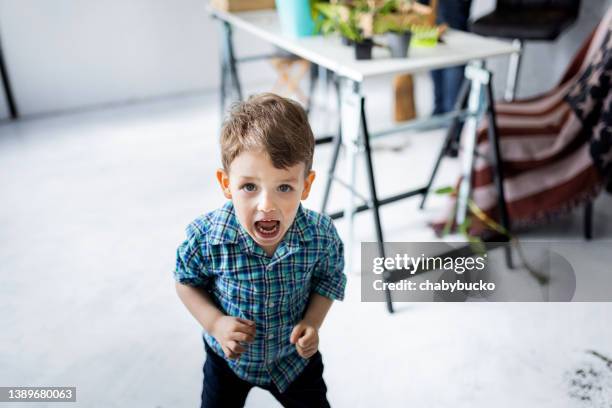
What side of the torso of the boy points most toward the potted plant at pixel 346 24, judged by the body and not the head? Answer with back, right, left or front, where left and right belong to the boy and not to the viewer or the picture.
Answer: back

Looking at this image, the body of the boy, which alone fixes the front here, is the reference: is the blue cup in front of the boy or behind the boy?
behind

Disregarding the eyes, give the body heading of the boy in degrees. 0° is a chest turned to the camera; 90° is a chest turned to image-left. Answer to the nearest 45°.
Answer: approximately 0°

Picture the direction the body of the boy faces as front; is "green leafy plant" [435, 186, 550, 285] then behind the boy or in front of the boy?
behind

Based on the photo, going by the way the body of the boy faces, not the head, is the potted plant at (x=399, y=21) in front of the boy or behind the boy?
behind

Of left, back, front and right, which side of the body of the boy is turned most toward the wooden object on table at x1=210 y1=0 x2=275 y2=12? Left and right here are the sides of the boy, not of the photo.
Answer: back
